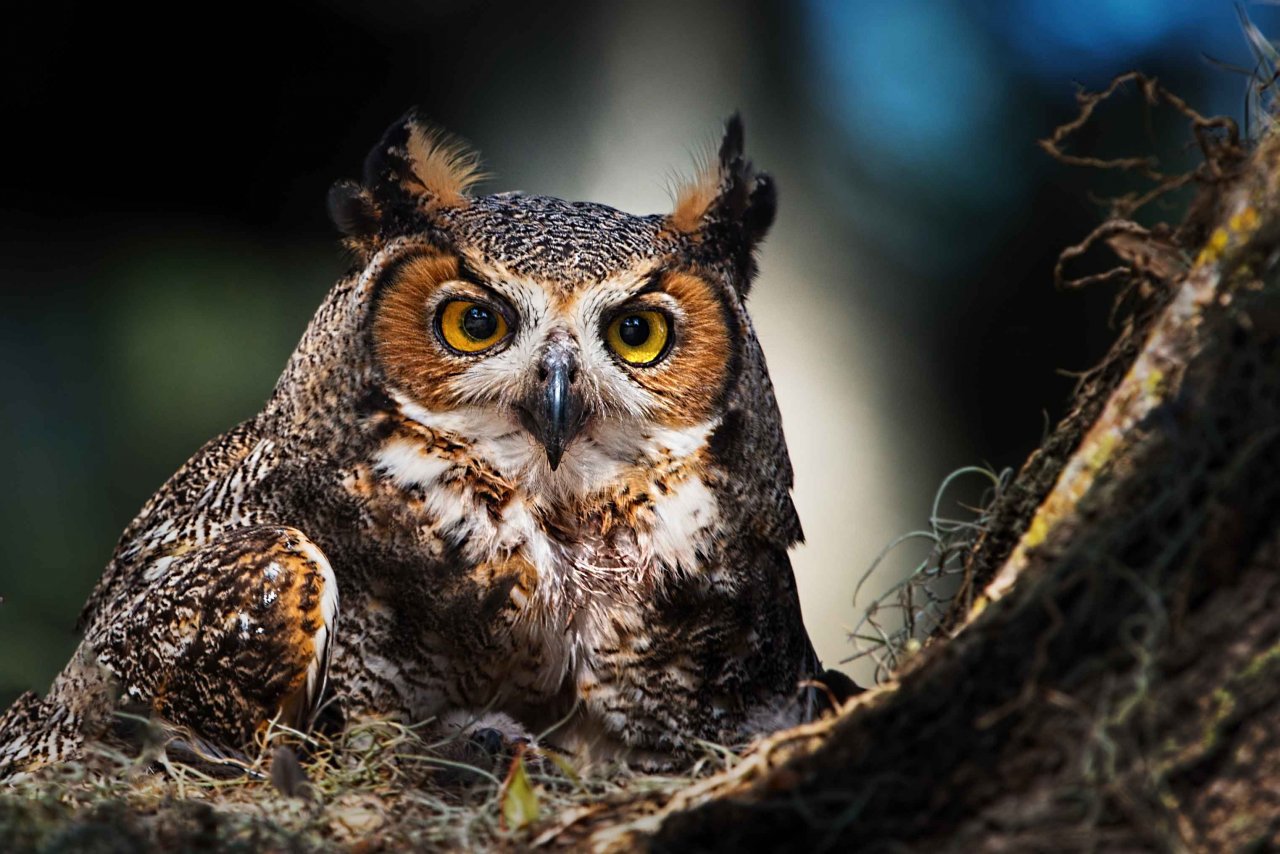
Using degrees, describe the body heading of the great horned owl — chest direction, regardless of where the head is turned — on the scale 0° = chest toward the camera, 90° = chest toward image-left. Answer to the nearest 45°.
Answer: approximately 315°

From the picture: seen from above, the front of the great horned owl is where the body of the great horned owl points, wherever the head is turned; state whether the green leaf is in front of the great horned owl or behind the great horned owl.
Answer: in front

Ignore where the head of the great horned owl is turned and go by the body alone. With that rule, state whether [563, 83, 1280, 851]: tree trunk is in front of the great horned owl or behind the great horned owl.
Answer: in front
